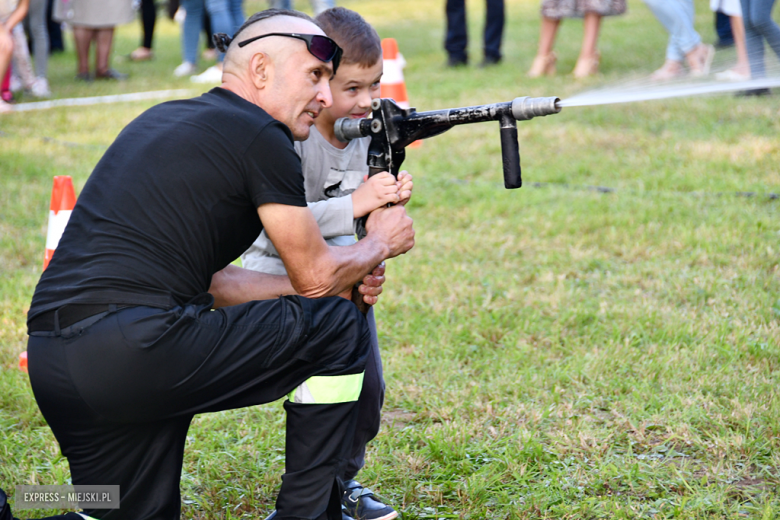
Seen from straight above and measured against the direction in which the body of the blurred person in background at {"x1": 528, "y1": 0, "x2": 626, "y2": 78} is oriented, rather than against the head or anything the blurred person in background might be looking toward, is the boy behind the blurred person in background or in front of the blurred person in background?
in front

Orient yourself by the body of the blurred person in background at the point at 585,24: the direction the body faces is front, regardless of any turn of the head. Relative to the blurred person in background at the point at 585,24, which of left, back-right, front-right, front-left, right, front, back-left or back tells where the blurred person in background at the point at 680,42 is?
left

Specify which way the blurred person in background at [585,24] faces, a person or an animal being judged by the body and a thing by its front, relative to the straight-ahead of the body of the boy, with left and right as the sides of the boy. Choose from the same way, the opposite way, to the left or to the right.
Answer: to the right

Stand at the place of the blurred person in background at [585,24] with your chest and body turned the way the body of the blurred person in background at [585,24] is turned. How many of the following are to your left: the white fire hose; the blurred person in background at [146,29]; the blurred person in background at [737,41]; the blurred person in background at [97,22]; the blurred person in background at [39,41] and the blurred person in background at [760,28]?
2

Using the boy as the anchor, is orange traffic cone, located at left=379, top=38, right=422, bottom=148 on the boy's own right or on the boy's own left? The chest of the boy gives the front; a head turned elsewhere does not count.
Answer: on the boy's own left

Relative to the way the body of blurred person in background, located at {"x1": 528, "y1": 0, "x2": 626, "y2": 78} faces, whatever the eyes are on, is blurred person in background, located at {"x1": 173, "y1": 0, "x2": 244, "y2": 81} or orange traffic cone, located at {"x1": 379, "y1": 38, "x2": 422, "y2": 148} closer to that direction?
the orange traffic cone

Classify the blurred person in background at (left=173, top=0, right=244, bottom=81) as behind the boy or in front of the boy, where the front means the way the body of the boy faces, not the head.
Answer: behind

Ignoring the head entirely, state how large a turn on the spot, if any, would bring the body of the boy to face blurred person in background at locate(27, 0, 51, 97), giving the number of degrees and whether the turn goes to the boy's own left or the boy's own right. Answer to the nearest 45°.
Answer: approximately 135° to the boy's own left

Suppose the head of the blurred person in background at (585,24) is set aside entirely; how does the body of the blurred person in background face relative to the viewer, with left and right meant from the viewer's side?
facing the viewer and to the left of the viewer

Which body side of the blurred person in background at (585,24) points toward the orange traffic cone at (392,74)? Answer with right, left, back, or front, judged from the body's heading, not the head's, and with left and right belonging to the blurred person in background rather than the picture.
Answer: front

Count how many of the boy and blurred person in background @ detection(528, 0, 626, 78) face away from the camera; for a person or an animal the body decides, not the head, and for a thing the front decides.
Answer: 0

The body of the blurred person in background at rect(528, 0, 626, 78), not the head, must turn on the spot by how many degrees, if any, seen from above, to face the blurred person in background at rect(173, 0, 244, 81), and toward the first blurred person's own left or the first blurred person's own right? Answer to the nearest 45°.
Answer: approximately 45° to the first blurred person's own right

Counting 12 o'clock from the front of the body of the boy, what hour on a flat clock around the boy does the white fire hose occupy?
The white fire hose is roughly at 7 o'clock from the boy.

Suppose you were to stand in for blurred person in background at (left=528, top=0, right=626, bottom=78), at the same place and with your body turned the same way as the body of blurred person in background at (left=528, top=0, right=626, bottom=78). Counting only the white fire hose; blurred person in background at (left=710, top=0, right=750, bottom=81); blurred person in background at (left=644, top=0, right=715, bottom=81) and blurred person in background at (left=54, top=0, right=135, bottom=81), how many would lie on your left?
2

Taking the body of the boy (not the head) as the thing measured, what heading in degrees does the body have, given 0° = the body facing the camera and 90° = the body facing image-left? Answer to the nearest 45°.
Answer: approximately 315°

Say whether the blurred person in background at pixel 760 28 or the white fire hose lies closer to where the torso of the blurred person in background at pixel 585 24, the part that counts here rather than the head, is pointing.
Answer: the white fire hose

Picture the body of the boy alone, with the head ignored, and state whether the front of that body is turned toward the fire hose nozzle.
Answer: yes
